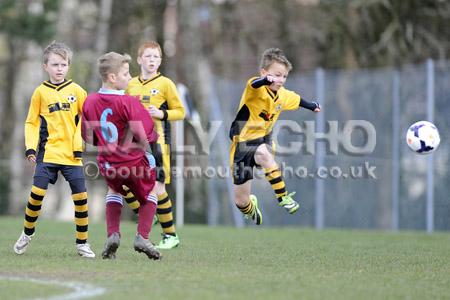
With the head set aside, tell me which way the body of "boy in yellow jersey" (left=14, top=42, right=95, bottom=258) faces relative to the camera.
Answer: toward the camera

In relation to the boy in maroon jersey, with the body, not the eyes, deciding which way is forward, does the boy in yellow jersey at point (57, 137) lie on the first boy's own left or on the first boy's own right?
on the first boy's own left

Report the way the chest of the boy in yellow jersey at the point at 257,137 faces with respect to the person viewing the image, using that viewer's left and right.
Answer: facing the viewer and to the right of the viewer

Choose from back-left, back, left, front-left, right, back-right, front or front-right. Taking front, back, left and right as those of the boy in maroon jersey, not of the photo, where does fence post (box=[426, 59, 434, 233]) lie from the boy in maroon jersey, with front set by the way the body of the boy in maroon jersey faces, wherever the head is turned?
front

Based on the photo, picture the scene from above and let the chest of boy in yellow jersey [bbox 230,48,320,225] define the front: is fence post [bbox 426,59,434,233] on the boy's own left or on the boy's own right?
on the boy's own left

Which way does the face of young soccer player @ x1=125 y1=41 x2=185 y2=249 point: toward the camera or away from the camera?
toward the camera

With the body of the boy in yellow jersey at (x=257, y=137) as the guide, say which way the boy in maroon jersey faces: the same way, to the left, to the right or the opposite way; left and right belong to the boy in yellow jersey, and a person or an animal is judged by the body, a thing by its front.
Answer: to the left

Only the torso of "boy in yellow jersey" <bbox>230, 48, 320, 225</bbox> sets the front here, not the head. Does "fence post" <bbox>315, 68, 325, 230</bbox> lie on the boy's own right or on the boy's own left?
on the boy's own left

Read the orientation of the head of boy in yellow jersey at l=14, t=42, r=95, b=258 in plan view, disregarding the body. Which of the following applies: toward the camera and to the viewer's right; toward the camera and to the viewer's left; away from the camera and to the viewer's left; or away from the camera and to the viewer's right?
toward the camera and to the viewer's right

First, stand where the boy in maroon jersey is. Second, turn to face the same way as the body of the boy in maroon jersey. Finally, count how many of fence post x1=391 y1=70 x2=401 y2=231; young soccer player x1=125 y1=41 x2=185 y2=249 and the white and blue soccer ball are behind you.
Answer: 0

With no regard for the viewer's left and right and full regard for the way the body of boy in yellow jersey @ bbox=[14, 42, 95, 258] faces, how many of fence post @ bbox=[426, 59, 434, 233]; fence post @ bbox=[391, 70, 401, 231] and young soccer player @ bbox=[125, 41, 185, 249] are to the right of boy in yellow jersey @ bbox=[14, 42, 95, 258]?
0

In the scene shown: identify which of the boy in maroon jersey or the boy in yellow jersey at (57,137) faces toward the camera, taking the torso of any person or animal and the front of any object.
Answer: the boy in yellow jersey

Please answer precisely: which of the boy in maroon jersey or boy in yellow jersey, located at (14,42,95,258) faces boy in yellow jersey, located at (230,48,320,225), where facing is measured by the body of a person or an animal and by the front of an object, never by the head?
the boy in maroon jersey

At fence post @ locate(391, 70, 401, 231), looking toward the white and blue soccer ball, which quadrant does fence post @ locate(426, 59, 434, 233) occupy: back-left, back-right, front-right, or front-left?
front-left

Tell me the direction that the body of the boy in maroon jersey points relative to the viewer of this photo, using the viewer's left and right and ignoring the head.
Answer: facing away from the viewer and to the right of the viewer
